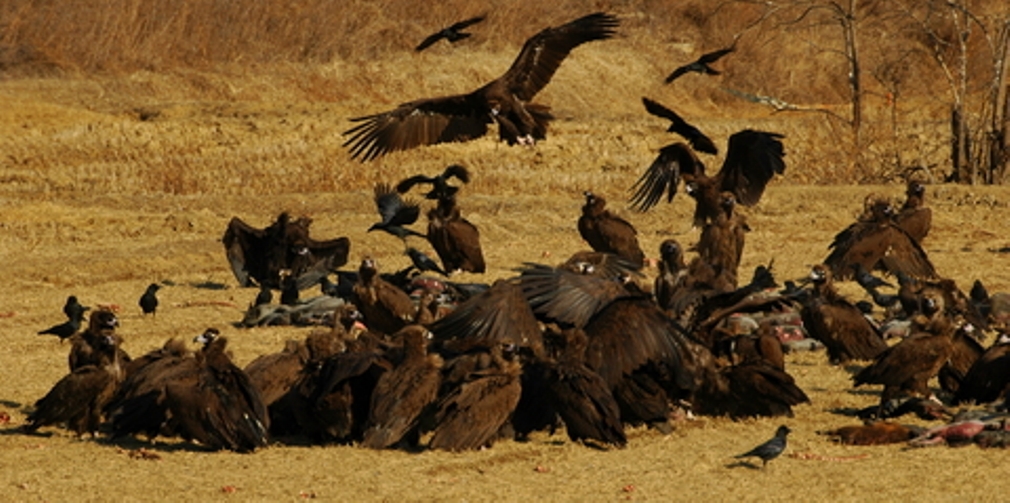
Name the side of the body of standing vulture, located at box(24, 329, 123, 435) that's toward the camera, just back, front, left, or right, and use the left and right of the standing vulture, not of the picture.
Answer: right

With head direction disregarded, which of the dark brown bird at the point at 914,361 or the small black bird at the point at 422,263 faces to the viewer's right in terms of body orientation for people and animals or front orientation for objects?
the dark brown bird

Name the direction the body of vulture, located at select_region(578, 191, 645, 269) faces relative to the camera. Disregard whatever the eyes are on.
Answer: to the viewer's left

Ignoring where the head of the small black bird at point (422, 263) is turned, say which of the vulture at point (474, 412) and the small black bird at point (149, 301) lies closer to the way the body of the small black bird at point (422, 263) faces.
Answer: the small black bird

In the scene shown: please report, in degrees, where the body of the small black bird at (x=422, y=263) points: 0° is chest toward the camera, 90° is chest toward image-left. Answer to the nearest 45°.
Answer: approximately 90°

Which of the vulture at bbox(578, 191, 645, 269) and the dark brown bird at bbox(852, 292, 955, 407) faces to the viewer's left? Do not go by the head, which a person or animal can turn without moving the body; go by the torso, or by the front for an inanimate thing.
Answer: the vulture
